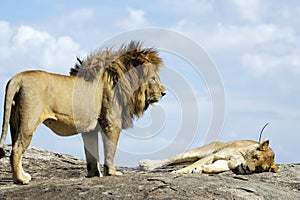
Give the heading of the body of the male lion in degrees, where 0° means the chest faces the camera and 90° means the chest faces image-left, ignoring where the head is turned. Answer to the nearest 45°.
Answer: approximately 270°
